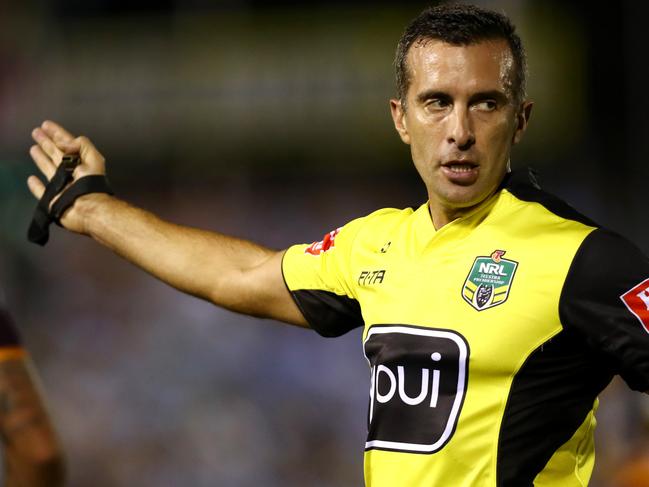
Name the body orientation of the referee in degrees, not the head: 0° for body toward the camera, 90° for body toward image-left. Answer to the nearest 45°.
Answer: approximately 45°

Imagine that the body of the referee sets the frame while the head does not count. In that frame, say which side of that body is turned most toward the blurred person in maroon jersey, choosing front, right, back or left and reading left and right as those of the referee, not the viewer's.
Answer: right
